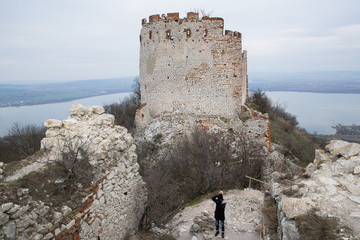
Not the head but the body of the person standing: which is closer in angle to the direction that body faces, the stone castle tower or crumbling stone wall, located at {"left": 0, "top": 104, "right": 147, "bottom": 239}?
the crumbling stone wall

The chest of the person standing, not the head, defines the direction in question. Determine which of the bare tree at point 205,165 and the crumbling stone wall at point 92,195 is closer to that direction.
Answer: the crumbling stone wall

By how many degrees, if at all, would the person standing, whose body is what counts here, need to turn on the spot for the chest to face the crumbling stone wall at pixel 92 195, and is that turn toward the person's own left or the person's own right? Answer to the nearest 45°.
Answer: approximately 90° to the person's own right

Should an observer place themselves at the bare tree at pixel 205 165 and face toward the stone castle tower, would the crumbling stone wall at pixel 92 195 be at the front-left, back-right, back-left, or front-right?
back-left

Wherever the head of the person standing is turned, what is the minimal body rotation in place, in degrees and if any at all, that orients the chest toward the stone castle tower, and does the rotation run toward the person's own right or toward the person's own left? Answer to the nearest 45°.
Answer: approximately 180°

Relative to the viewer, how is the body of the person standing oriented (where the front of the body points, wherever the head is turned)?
toward the camera

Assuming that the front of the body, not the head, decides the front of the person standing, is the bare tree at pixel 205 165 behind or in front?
behind
